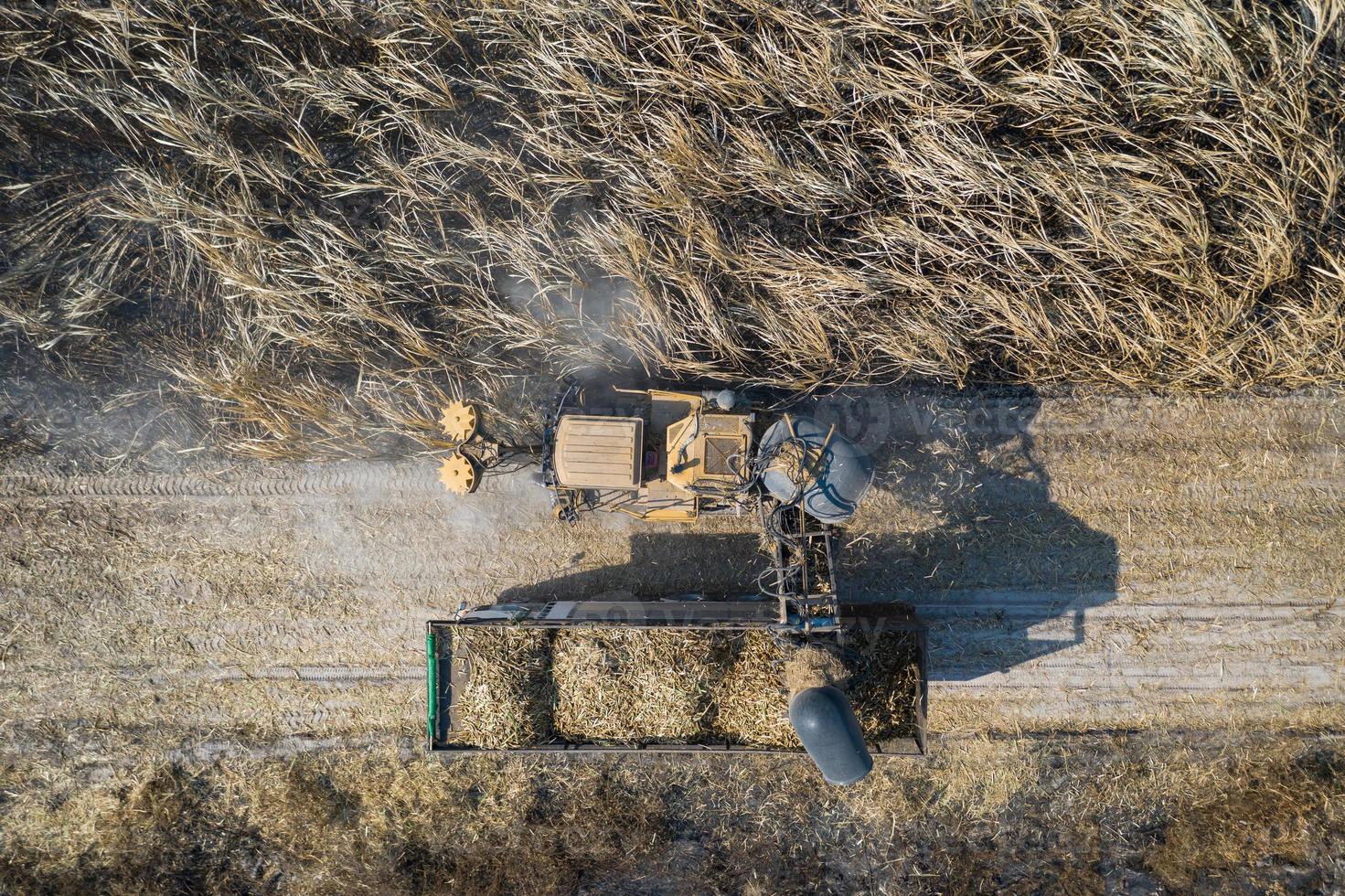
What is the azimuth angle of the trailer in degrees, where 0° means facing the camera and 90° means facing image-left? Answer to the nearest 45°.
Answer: approximately 90°

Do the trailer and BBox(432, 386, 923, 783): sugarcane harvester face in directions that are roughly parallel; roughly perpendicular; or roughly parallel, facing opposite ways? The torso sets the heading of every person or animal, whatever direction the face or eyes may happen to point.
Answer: roughly parallel

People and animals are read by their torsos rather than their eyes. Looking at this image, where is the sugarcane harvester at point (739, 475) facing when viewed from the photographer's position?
facing to the left of the viewer
